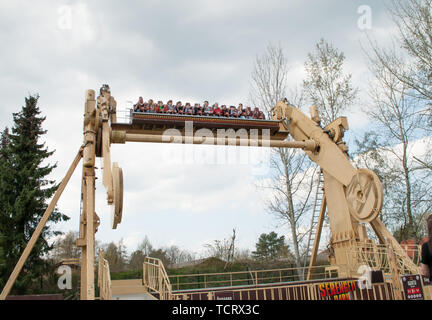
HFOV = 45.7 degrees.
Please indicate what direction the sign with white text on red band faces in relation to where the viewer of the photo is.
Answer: facing the viewer

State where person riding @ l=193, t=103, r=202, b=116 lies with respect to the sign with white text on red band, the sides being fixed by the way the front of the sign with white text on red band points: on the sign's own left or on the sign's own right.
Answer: on the sign's own right

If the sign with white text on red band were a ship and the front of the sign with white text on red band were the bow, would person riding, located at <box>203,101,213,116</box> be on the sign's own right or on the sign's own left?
on the sign's own right

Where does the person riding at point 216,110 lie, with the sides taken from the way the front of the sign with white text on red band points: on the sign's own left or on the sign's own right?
on the sign's own right

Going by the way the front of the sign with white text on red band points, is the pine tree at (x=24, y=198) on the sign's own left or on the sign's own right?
on the sign's own right
